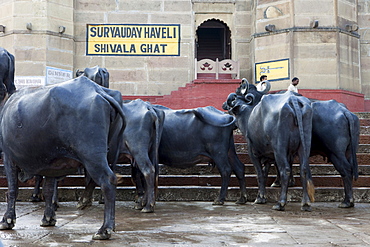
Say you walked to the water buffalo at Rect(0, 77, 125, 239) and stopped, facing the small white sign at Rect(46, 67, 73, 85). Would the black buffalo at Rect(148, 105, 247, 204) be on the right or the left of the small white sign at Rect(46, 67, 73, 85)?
right

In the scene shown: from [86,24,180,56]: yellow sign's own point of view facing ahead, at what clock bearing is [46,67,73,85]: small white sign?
The small white sign is roughly at 3 o'clock from the yellow sign.

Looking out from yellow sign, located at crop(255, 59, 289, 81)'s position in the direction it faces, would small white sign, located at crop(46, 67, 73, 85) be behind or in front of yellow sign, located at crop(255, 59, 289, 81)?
in front

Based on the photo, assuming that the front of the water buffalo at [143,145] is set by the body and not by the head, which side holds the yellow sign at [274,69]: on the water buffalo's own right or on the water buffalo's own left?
on the water buffalo's own right

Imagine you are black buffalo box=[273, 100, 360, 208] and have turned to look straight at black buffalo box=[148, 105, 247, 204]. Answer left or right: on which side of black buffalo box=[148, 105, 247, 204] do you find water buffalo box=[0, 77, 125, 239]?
left

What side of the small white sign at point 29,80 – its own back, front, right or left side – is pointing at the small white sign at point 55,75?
left

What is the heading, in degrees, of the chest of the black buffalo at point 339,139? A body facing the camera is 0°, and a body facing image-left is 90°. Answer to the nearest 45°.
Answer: approximately 135°
